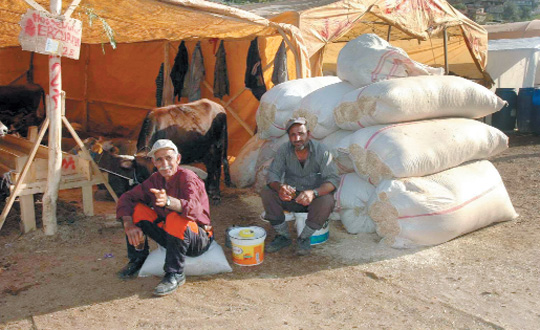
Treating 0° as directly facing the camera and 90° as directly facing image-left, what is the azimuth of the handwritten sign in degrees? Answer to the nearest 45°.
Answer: approximately 0°

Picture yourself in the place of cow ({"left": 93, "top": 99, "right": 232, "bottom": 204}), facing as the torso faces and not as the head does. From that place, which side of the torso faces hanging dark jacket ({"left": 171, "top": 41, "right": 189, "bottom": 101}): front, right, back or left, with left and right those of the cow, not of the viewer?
right

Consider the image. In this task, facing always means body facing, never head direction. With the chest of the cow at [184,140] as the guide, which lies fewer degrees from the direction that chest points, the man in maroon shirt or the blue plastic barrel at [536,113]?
the man in maroon shirt

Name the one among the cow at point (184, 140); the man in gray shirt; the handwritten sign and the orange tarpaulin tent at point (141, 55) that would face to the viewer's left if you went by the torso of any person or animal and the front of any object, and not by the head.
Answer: the cow

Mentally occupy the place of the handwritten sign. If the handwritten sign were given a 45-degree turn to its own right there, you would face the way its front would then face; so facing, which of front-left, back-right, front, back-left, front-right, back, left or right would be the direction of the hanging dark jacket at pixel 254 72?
back

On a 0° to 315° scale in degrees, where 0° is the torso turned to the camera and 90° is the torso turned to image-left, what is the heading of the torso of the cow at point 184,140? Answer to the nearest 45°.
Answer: approximately 90°

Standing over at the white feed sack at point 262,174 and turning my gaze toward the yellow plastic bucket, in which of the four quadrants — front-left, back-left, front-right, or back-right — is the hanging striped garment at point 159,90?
back-right

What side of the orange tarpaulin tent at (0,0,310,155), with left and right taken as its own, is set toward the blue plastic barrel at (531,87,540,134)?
left
